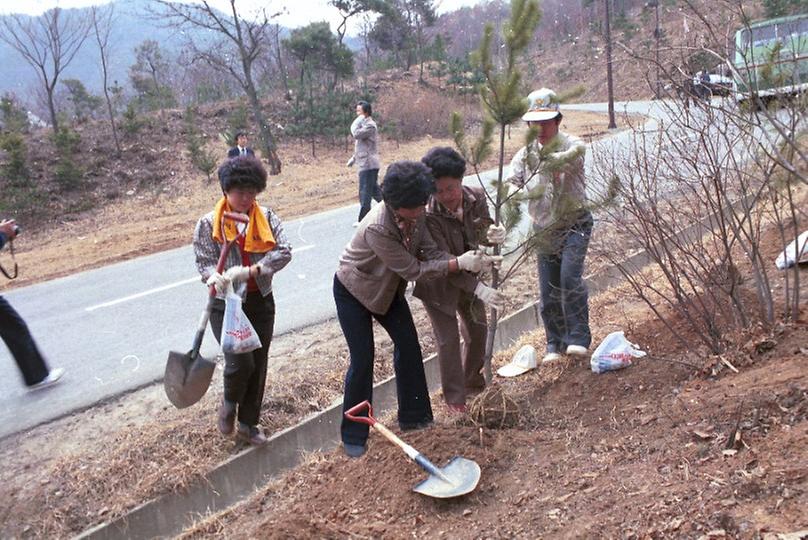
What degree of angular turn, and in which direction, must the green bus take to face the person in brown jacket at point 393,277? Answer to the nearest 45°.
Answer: approximately 45° to its left

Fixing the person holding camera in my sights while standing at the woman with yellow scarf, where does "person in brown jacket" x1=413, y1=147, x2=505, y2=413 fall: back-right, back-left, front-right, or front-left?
back-right

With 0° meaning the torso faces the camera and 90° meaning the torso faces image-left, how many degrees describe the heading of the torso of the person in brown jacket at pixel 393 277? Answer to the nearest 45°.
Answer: approximately 315°

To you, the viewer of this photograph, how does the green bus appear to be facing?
facing to the left of the viewer

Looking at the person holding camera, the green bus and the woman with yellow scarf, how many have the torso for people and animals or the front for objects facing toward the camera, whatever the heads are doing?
1

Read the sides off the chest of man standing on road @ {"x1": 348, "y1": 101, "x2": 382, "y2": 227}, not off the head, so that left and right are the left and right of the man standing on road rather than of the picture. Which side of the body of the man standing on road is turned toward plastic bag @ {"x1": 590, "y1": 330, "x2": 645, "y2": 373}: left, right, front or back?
left

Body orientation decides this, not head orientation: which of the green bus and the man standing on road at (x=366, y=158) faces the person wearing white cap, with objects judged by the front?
the green bus

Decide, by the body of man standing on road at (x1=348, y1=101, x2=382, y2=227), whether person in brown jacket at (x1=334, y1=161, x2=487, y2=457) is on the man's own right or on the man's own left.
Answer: on the man's own left

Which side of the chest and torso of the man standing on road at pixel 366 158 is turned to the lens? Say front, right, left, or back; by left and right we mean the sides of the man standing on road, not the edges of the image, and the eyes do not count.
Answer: left

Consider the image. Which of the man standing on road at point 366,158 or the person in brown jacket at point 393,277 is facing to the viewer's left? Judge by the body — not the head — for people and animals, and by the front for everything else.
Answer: the man standing on road

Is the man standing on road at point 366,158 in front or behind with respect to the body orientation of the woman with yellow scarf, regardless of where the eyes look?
behind

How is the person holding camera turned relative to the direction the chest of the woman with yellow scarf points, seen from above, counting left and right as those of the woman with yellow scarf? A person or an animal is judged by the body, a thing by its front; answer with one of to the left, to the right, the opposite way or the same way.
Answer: to the left

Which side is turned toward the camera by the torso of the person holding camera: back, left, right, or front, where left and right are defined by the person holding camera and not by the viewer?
right

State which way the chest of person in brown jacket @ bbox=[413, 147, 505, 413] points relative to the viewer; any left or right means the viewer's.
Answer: facing the viewer and to the right of the viewer
